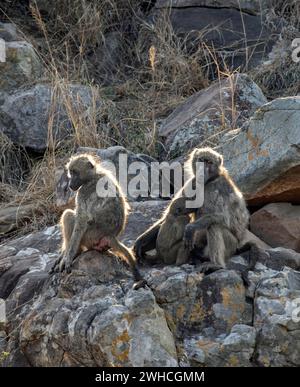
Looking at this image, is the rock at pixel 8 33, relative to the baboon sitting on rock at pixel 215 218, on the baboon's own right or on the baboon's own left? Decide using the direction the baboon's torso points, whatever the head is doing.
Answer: on the baboon's own right

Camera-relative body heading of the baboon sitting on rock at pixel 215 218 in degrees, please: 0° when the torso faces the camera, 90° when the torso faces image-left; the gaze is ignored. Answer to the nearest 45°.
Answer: approximately 45°

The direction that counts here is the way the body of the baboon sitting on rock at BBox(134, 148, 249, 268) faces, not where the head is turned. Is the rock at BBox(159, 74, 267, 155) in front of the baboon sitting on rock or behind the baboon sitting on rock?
behind
